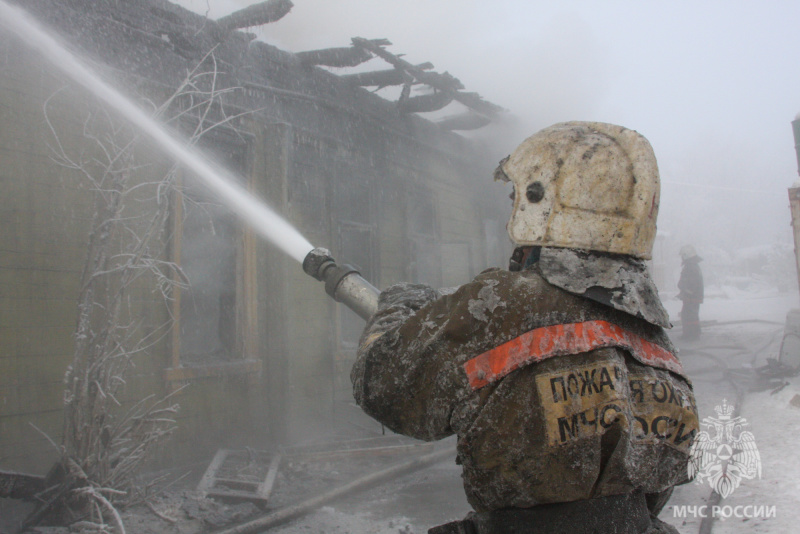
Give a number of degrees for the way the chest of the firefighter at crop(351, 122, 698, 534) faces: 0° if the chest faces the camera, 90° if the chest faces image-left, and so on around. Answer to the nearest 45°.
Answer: approximately 135°

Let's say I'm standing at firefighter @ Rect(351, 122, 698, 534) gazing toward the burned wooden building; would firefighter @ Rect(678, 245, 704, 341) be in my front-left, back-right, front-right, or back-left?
front-right

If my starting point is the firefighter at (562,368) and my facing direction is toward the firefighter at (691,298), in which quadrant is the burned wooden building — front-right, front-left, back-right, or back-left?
front-left

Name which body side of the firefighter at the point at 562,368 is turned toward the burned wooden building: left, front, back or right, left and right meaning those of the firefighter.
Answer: front

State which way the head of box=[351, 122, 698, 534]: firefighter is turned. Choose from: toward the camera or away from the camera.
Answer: away from the camera

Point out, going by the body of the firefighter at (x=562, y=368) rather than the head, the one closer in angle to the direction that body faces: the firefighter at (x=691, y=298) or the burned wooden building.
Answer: the burned wooden building

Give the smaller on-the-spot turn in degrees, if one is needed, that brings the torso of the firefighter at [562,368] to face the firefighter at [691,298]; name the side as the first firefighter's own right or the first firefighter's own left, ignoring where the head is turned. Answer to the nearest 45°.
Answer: approximately 45° to the first firefighter's own right
